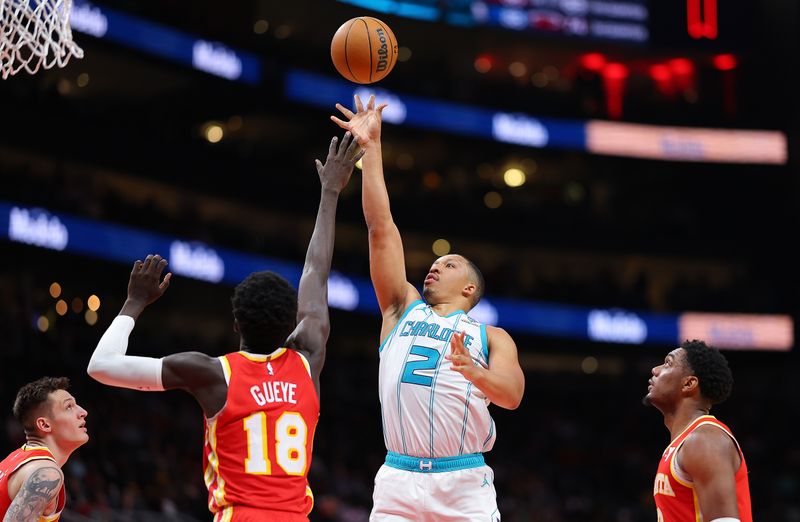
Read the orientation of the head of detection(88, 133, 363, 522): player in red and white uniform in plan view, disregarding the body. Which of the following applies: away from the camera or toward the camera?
away from the camera

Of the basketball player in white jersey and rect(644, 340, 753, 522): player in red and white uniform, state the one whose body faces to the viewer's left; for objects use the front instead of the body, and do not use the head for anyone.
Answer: the player in red and white uniform

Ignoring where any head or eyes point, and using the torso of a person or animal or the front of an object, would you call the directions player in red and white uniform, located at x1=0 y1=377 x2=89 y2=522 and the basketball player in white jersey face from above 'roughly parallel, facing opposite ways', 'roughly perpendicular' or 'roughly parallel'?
roughly perpendicular

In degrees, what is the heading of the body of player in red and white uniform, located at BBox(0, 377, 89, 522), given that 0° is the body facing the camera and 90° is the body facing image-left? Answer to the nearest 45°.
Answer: approximately 270°

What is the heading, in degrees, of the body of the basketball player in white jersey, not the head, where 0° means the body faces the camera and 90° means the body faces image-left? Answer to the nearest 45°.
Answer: approximately 0°

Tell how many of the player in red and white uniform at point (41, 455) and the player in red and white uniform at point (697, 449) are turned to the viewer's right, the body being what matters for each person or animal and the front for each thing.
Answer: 1

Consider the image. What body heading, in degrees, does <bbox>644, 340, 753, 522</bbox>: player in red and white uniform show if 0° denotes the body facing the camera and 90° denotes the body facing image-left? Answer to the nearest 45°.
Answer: approximately 90°

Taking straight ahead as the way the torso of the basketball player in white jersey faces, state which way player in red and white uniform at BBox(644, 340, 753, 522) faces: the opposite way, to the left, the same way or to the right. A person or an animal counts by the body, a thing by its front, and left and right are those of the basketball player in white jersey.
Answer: to the right

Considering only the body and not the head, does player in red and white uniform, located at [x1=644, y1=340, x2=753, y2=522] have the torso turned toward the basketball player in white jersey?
yes
